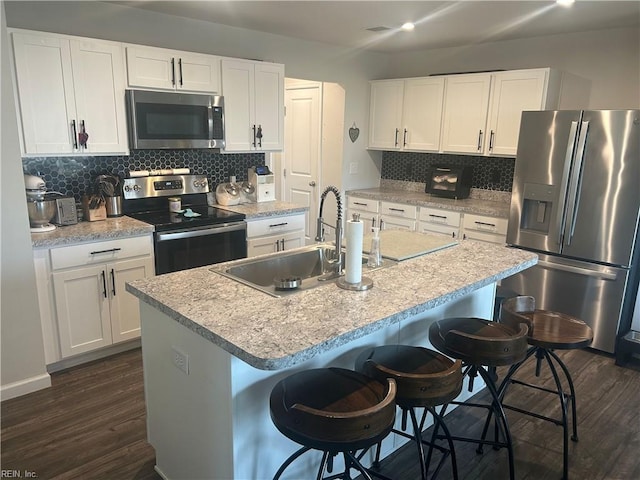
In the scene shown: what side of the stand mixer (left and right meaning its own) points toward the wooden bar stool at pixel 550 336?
front

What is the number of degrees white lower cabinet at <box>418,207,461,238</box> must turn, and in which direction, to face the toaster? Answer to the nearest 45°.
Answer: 0° — it already faces it

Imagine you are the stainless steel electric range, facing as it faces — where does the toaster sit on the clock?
The toaster is roughly at 4 o'clock from the stainless steel electric range.

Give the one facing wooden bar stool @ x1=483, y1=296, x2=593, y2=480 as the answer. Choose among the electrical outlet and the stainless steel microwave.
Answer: the stainless steel microwave

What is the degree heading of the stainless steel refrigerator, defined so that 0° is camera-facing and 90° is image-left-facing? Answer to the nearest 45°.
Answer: approximately 45°

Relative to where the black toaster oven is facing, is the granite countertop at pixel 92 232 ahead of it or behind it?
ahead

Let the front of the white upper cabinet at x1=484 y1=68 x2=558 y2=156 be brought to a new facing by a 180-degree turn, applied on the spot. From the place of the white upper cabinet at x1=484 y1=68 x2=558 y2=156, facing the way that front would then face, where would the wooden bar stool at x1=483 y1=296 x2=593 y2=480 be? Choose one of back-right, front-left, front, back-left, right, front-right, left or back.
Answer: back-right

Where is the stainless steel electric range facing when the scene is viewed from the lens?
facing the viewer and to the right of the viewer

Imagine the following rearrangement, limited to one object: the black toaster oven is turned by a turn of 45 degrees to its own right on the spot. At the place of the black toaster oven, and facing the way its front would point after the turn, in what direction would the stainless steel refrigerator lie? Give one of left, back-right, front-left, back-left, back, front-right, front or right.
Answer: back-left

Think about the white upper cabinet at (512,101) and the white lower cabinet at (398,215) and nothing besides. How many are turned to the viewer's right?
0

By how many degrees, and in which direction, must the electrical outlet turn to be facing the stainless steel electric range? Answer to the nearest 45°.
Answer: approximately 135° to its right
